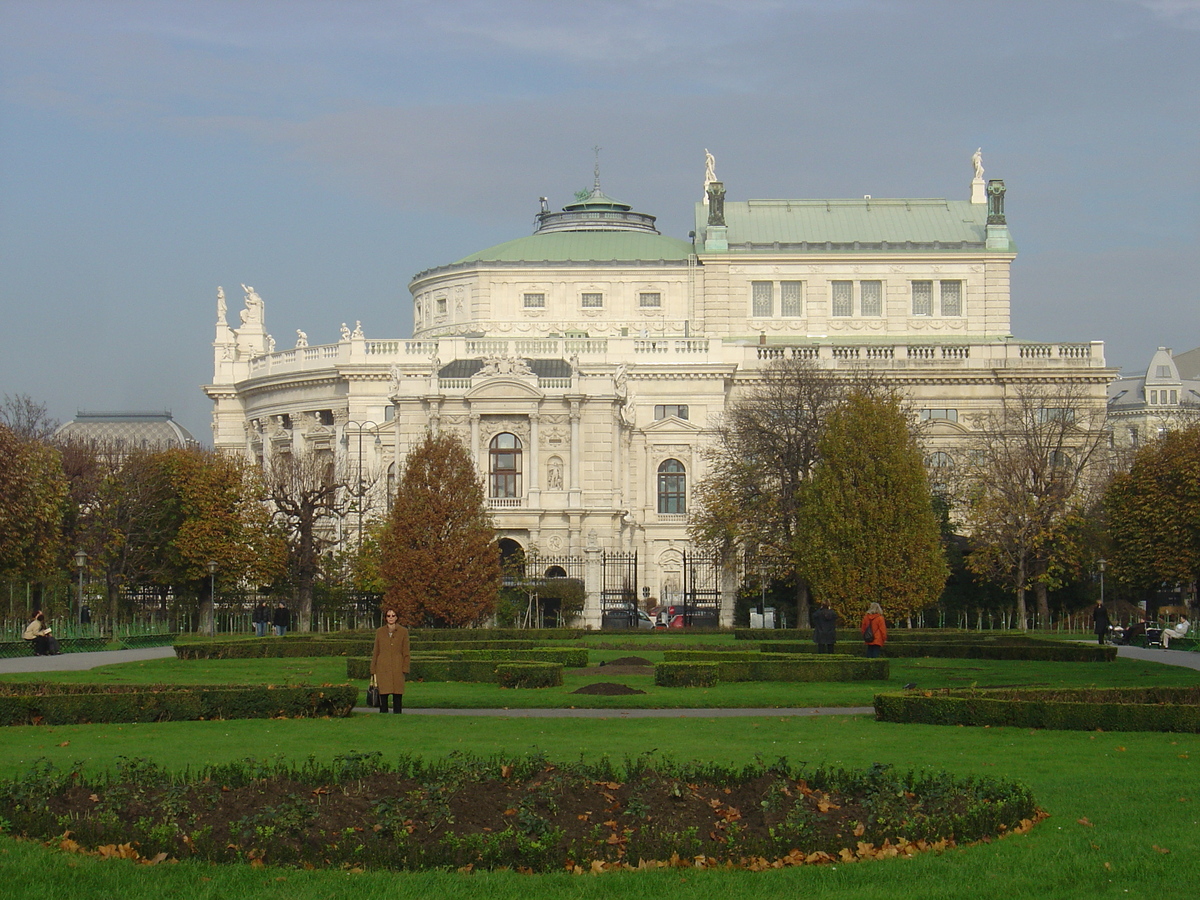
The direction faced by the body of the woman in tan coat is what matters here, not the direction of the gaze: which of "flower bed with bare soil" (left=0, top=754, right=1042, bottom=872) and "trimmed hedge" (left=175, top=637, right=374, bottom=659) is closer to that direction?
the flower bed with bare soil

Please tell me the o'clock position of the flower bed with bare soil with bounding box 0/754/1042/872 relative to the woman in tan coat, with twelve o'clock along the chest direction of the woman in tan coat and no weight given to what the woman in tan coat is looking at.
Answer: The flower bed with bare soil is roughly at 12 o'clock from the woman in tan coat.

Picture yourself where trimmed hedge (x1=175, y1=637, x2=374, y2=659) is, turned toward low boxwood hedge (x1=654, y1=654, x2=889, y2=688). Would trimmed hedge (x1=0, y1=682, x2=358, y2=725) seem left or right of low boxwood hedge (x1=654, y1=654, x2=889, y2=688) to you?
right

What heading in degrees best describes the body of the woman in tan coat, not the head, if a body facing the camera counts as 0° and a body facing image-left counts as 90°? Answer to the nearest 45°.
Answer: approximately 0°

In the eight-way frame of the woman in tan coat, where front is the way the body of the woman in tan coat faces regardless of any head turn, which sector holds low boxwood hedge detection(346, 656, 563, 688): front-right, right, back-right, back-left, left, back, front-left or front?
back

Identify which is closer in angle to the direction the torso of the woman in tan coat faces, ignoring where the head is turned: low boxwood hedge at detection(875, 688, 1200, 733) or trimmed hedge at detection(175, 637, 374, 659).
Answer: the low boxwood hedge

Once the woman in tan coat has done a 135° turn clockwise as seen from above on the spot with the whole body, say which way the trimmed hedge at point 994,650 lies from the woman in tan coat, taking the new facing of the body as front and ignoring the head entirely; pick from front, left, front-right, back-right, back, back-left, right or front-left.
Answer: right

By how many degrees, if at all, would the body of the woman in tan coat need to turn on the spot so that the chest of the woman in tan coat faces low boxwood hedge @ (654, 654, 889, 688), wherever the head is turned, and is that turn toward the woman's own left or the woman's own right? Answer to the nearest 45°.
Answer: approximately 135° to the woman's own left

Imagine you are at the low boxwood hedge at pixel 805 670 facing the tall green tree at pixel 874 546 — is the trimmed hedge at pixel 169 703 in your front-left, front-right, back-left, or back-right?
back-left

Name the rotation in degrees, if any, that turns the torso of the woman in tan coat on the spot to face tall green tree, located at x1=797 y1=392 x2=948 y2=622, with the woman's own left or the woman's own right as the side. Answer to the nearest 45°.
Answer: approximately 135° to the woman's own left

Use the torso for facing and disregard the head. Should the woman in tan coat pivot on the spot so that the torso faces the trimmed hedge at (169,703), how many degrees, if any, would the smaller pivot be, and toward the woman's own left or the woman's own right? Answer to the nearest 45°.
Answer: approximately 90° to the woman's own right

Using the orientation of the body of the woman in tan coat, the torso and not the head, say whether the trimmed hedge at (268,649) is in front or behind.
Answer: behind

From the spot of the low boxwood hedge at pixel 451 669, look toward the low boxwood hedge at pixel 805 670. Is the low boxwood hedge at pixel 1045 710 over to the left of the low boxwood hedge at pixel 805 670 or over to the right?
right
